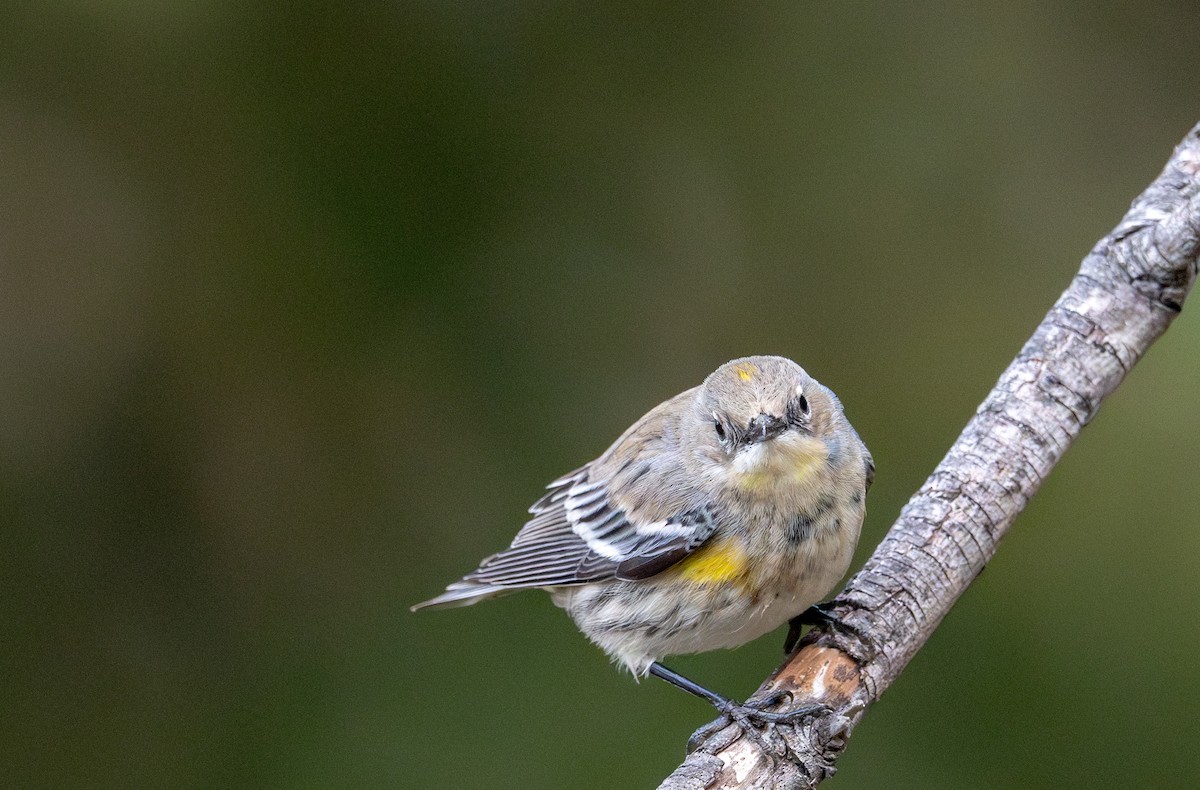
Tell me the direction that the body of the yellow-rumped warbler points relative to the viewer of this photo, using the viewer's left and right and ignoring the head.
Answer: facing the viewer and to the right of the viewer
